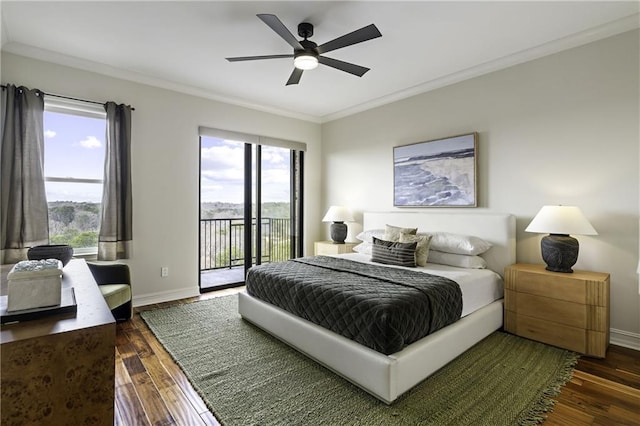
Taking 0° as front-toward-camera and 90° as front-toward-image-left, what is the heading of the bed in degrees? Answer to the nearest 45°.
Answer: approximately 45°

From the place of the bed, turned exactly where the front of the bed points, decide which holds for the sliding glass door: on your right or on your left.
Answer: on your right

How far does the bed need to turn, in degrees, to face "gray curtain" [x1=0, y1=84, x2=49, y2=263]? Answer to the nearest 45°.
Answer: approximately 45° to its right

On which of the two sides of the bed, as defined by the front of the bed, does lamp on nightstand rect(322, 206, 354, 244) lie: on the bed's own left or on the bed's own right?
on the bed's own right

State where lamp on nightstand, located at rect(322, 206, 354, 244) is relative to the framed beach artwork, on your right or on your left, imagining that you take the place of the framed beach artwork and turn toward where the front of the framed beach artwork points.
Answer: on your right
